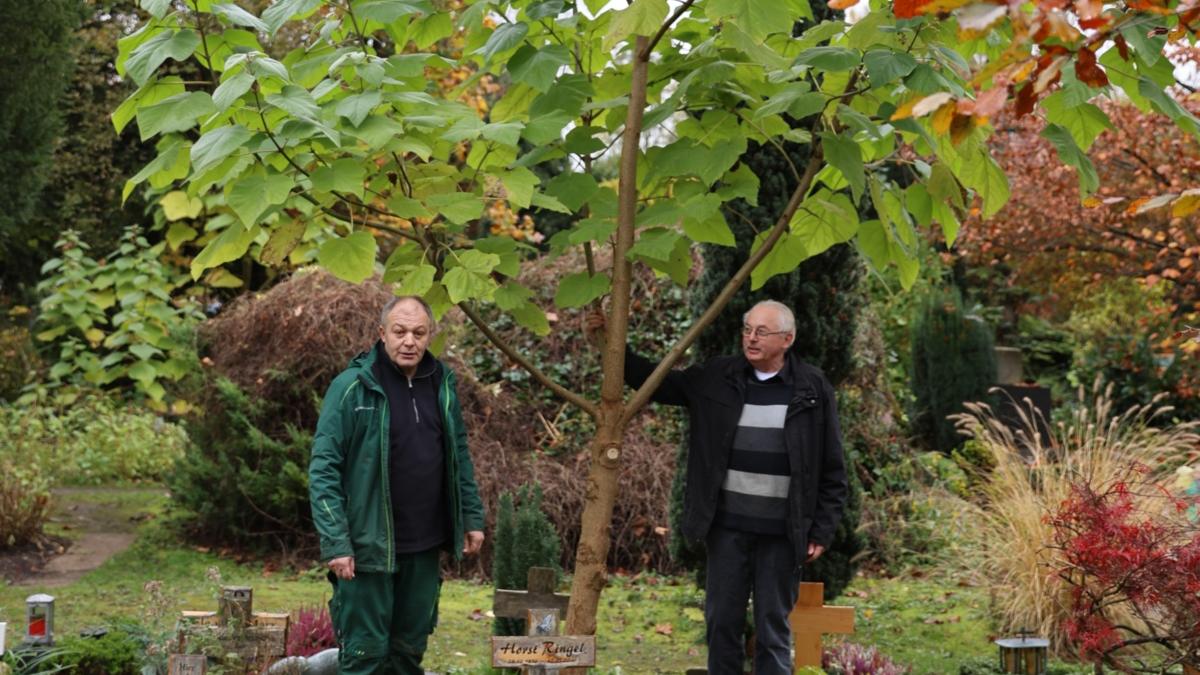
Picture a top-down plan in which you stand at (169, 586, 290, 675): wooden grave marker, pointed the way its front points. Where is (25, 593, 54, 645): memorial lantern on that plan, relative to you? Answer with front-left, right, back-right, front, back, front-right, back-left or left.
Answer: back-right

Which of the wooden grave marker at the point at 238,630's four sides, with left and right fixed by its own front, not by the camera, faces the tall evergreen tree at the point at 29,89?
back

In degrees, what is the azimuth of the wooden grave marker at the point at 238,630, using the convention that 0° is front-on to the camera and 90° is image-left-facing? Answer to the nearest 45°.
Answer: approximately 0°

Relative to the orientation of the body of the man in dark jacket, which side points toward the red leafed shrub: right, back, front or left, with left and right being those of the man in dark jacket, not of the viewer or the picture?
left

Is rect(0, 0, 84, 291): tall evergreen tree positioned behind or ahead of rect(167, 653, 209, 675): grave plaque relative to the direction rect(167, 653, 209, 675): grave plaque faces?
behind

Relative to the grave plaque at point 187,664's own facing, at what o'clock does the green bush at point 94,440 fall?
The green bush is roughly at 6 o'clock from the grave plaque.

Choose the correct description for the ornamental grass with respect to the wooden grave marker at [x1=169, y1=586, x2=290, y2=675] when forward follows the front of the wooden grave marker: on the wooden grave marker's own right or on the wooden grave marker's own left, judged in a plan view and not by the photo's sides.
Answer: on the wooden grave marker's own left

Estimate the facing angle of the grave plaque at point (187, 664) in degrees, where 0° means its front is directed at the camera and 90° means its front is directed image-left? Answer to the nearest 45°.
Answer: approximately 0°
